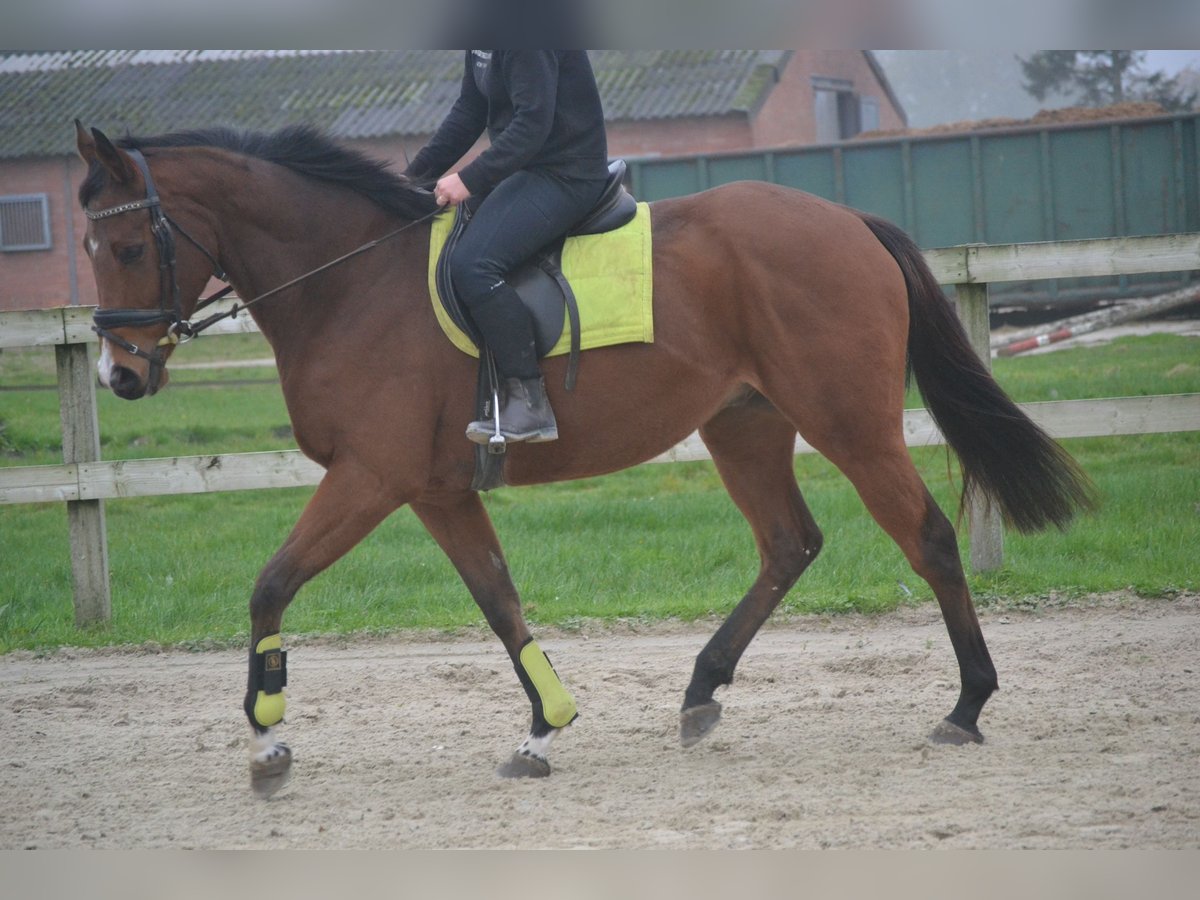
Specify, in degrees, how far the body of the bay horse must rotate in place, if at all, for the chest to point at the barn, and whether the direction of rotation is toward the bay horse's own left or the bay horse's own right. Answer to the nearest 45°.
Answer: approximately 90° to the bay horse's own right

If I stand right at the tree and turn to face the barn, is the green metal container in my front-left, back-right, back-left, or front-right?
front-left

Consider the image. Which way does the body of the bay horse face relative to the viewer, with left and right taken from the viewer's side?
facing to the left of the viewer

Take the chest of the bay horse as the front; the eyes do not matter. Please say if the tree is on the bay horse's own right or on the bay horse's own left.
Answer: on the bay horse's own right

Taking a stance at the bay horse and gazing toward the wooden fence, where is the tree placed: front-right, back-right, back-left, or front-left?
front-right

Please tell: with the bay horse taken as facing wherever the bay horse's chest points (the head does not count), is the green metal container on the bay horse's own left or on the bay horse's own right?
on the bay horse's own right

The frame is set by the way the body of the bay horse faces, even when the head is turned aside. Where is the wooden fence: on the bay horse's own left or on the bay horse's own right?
on the bay horse's own right
